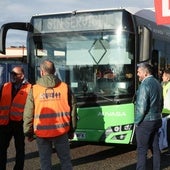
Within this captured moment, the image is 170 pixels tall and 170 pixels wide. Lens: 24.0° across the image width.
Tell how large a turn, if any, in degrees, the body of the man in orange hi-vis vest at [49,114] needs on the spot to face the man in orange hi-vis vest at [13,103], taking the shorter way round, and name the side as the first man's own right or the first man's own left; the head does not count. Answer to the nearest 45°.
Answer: approximately 45° to the first man's own left

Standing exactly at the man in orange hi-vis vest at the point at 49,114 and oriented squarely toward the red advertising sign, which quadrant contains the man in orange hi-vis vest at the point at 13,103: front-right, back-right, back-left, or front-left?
back-left

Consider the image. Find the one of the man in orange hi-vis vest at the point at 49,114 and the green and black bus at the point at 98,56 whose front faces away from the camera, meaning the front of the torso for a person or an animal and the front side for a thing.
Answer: the man in orange hi-vis vest

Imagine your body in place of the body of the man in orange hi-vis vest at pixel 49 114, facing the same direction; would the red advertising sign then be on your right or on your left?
on your right

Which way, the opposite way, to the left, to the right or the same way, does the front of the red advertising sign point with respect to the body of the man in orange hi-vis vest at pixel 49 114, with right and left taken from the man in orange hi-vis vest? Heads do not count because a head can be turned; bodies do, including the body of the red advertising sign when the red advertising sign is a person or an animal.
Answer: the opposite way

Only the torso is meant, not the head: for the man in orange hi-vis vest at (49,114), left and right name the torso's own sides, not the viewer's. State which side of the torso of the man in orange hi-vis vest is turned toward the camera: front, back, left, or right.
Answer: back

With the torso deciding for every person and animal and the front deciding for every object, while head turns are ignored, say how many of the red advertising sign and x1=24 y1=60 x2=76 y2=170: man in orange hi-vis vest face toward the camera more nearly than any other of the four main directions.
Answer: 1
